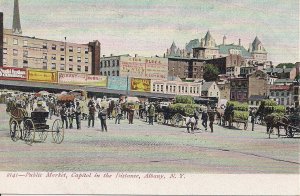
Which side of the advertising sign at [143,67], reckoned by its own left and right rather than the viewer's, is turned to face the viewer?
front

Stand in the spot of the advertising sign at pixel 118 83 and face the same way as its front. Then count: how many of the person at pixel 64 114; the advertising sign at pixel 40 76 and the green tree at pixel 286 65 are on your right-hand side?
2

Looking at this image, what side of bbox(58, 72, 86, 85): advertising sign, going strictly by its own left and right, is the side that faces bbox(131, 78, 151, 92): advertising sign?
left

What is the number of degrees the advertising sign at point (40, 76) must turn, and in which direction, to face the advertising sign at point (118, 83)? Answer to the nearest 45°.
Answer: approximately 90° to its left

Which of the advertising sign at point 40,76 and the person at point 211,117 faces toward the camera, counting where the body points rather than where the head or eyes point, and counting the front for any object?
the advertising sign
